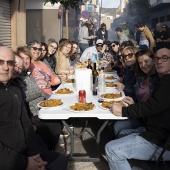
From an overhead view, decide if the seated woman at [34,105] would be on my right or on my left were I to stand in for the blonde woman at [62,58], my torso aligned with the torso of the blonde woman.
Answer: on my right

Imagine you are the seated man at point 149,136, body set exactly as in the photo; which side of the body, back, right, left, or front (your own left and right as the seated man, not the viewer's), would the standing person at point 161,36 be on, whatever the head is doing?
right

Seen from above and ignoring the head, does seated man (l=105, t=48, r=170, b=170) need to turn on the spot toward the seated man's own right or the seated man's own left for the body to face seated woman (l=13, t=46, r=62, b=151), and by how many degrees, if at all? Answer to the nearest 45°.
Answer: approximately 45° to the seated man's own right

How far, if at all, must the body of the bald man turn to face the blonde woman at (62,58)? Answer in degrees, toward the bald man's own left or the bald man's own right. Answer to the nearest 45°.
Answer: approximately 135° to the bald man's own left

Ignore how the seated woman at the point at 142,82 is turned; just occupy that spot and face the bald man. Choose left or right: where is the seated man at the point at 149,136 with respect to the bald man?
left

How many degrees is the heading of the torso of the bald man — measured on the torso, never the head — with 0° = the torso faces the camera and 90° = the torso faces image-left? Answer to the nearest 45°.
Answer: approximately 315°

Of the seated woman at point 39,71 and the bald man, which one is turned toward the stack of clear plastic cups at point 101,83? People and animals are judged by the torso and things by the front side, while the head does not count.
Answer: the seated woman

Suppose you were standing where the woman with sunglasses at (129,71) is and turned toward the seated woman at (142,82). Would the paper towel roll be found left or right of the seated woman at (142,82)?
right

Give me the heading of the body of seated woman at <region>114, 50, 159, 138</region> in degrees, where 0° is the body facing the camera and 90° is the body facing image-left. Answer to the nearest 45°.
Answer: approximately 45°
